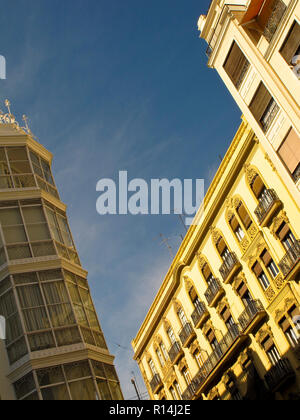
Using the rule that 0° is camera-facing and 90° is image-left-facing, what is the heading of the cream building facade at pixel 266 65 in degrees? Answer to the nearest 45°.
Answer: approximately 45°
